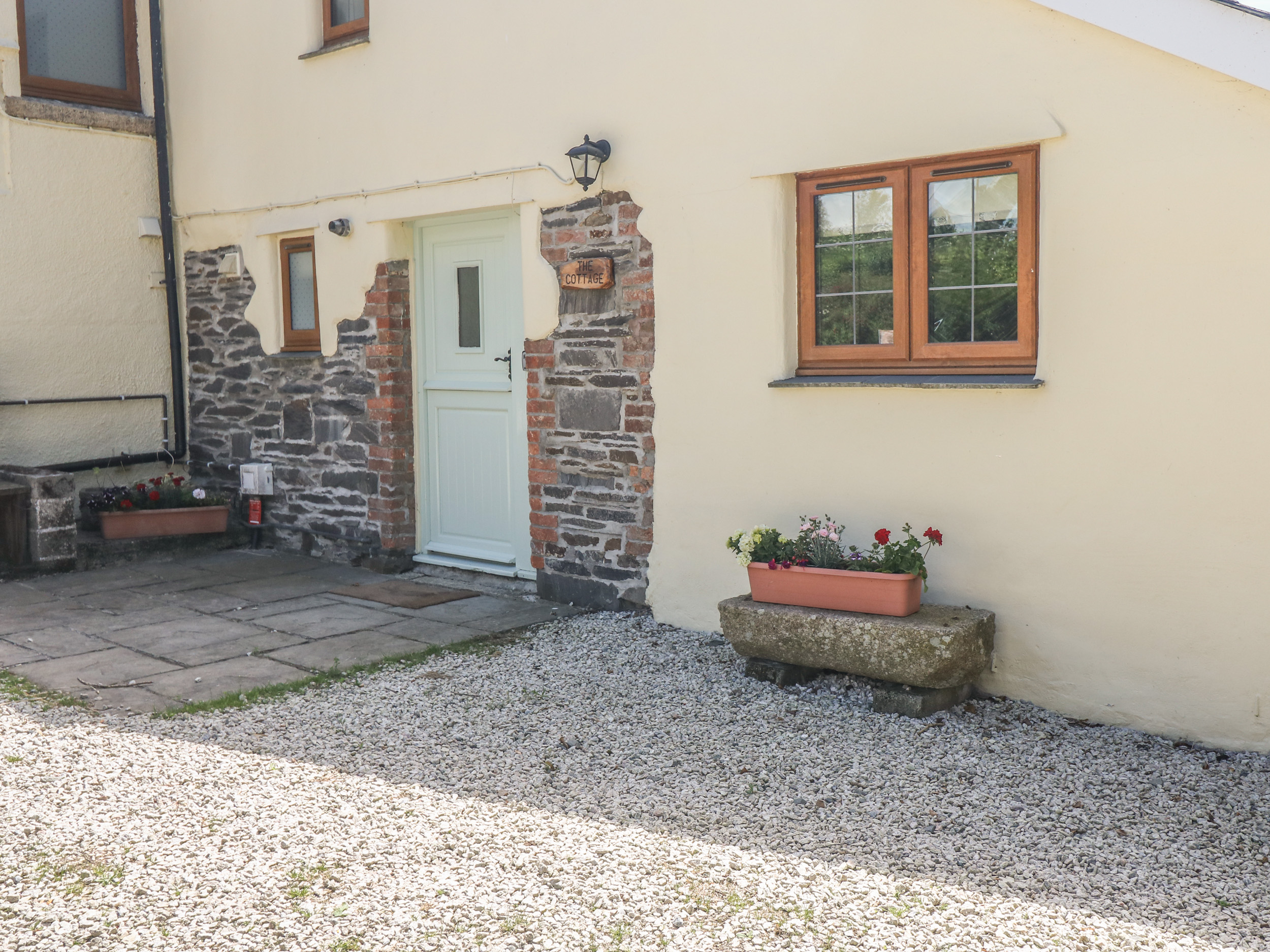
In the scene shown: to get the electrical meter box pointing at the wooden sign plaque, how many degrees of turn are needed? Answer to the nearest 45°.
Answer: approximately 90° to its left

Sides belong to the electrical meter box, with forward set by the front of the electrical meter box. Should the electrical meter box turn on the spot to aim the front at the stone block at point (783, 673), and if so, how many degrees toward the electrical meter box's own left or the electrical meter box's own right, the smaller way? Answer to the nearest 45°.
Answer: approximately 90° to the electrical meter box's own left

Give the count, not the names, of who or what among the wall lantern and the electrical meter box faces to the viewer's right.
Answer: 0

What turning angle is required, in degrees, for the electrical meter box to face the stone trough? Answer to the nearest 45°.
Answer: approximately 90° to its left

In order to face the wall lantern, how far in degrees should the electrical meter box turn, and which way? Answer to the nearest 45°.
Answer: approximately 90° to its left

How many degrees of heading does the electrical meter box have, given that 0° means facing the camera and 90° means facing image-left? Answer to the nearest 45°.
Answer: approximately 45°

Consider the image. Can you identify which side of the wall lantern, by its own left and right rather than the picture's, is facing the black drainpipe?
right

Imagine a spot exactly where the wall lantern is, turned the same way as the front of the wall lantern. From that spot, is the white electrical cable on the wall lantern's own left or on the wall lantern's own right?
on the wall lantern's own right

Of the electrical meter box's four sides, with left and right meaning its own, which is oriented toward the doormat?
left

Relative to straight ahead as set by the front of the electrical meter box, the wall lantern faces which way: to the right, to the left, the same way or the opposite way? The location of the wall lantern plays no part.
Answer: the same way

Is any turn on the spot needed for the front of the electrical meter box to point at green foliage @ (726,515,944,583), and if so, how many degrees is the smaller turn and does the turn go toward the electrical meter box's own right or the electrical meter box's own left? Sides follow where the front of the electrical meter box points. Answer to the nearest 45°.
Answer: approximately 90° to the electrical meter box's own left
